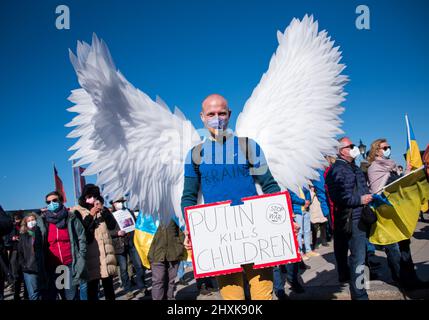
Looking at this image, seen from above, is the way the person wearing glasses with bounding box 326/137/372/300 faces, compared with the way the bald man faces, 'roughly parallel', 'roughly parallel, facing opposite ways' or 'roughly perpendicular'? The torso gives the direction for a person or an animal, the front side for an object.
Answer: roughly perpendicular

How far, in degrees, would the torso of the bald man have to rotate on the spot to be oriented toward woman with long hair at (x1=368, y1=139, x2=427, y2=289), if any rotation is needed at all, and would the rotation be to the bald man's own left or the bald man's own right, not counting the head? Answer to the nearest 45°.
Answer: approximately 135° to the bald man's own left

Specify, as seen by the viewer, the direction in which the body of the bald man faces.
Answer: toward the camera
